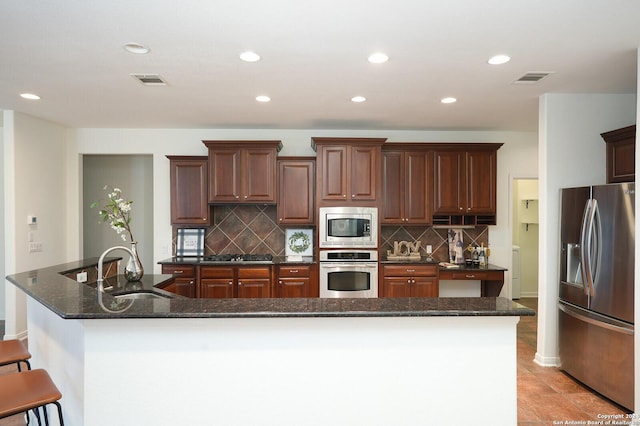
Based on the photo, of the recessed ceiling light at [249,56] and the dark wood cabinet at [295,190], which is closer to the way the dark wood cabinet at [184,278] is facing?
the recessed ceiling light

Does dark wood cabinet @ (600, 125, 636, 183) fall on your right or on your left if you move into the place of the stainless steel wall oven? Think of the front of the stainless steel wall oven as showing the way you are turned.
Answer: on your left

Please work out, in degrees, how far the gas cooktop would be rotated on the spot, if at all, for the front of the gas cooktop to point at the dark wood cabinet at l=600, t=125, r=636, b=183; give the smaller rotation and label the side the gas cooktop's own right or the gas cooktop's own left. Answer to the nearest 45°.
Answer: approximately 45° to the gas cooktop's own left

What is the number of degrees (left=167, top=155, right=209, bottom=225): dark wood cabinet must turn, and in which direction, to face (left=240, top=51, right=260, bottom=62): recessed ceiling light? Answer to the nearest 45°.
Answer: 0° — it already faces it

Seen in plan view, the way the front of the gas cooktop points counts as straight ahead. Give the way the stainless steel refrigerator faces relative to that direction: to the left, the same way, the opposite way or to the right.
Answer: to the right

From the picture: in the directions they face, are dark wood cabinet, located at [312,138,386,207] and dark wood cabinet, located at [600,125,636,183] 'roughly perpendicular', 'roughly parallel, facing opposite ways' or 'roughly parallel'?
roughly perpendicular

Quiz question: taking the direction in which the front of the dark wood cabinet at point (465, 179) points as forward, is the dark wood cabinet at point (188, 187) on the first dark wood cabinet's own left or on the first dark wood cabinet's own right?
on the first dark wood cabinet's own right

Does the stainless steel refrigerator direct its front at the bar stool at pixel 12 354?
yes

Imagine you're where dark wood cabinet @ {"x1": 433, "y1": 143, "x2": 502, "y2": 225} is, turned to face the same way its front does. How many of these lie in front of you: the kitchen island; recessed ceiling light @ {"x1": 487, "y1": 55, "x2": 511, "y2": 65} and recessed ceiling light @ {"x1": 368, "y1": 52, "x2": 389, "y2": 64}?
3

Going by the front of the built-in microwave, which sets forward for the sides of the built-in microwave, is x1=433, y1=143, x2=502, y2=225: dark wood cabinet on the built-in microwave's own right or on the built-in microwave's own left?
on the built-in microwave's own left
